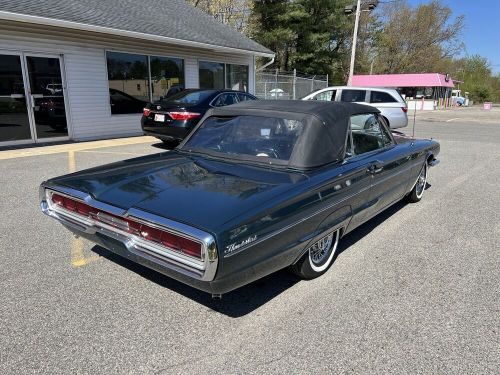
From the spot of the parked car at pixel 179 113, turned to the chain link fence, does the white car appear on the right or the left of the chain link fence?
right

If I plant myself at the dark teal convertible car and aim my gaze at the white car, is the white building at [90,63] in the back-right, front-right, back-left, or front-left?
front-left

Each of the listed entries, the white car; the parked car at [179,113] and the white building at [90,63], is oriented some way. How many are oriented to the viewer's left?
1

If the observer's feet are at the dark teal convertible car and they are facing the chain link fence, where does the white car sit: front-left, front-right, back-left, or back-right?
front-right

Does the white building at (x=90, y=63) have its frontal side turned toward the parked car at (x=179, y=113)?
yes

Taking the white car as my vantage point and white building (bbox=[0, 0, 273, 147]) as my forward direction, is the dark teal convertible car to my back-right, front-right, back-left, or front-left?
front-left

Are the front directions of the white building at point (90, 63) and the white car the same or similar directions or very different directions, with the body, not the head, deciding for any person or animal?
very different directions

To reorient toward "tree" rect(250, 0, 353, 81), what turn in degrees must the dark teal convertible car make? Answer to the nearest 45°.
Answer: approximately 45° to its left

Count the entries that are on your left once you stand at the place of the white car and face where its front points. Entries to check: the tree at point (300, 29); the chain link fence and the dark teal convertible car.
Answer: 1

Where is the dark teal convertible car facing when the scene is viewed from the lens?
facing away from the viewer and to the right of the viewer

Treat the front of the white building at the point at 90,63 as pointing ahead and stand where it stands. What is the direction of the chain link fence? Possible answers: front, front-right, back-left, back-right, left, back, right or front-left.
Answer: left

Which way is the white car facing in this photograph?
to the viewer's left

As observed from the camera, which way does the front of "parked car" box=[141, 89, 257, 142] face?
facing away from the viewer and to the right of the viewer
